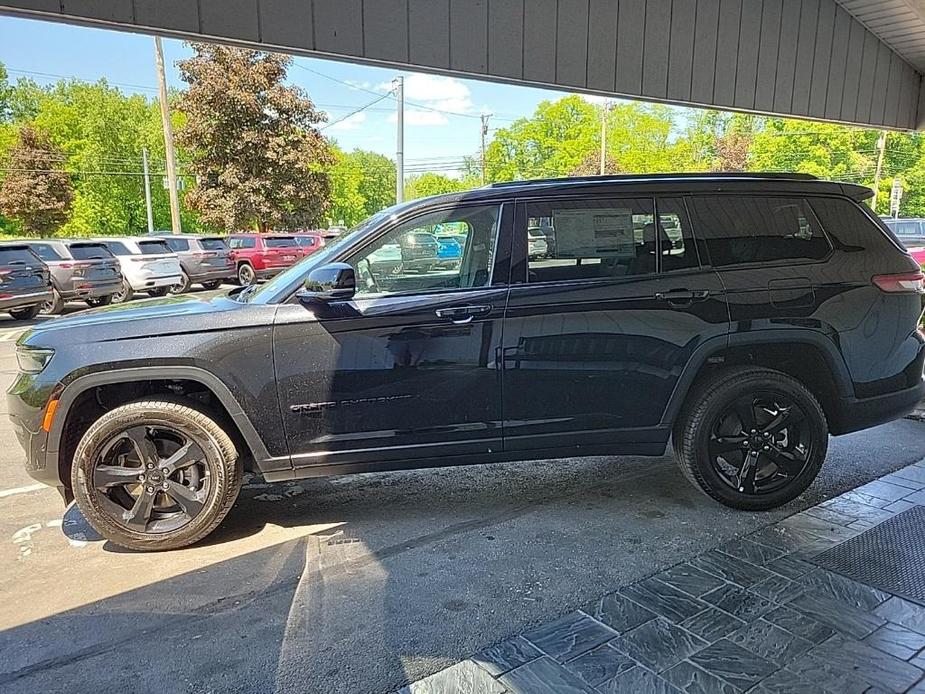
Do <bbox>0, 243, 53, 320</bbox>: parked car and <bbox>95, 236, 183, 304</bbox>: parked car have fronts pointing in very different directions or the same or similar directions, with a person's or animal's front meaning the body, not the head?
same or similar directions

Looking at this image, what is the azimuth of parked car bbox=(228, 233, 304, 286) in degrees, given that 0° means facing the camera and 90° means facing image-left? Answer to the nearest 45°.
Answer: approximately 135°

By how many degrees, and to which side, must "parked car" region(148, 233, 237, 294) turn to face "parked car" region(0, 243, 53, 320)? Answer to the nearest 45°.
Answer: approximately 90° to its left

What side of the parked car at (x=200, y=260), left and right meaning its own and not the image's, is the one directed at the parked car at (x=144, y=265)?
left

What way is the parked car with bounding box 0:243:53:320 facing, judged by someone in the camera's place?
facing away from the viewer and to the left of the viewer

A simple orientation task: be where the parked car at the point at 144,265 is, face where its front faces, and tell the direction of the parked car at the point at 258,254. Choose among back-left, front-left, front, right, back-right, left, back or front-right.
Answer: right

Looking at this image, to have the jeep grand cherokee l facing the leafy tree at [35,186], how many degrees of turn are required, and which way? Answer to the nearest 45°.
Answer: approximately 45° to its right

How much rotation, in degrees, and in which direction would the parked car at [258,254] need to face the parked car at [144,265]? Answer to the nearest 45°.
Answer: approximately 90° to its left

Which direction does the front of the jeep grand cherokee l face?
to the viewer's left

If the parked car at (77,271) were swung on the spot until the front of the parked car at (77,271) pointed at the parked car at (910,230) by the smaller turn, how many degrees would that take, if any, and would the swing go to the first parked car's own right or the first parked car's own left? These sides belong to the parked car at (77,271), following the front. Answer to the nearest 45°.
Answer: approximately 135° to the first parked car's own right

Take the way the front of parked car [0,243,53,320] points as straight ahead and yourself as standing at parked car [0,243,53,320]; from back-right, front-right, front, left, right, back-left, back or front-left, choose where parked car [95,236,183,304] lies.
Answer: right

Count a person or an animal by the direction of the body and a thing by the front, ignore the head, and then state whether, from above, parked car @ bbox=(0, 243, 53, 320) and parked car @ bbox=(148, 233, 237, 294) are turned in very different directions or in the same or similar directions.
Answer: same or similar directions

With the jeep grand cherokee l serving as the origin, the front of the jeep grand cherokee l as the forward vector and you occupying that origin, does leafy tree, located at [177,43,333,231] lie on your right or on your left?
on your right

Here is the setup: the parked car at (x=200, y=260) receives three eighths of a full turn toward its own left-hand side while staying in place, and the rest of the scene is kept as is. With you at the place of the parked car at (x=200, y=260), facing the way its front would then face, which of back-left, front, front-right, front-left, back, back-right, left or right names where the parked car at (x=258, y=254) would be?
back-left

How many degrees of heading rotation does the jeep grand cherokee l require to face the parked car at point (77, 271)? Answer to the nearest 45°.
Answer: approximately 45° to its right

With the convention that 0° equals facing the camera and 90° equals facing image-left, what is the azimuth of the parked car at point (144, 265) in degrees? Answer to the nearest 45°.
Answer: approximately 135°
